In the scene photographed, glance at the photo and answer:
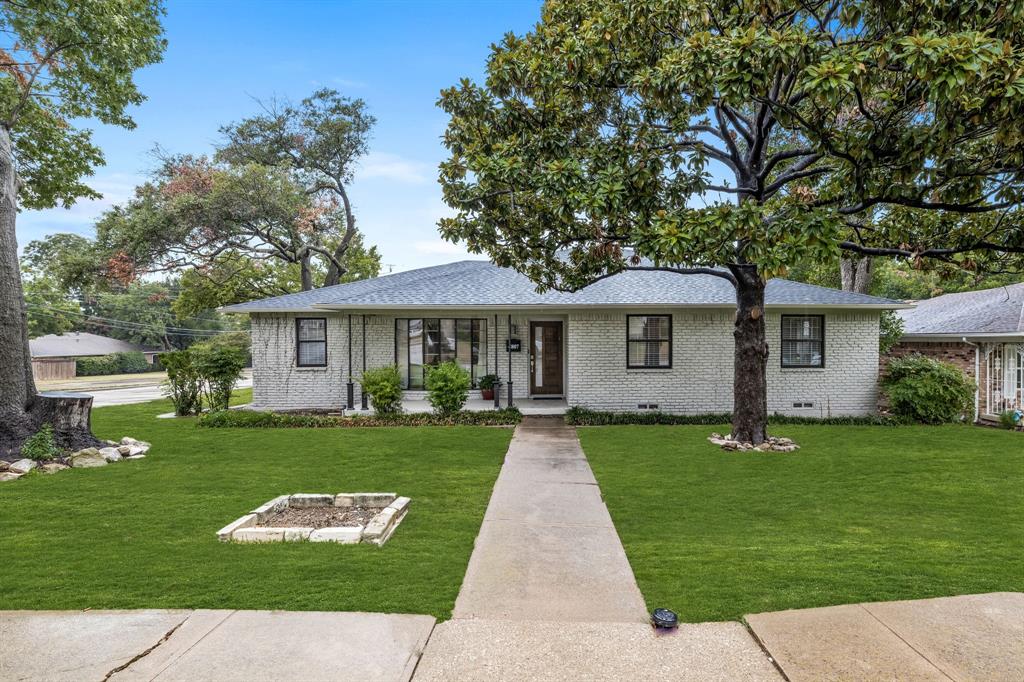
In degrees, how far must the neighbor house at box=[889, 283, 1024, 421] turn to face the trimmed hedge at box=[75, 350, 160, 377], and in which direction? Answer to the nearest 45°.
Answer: approximately 90° to its right

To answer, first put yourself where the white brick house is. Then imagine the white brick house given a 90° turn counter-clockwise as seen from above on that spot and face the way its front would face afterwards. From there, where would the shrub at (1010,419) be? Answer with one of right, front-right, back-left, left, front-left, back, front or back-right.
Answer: front

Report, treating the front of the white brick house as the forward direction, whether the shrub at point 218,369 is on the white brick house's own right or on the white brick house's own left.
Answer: on the white brick house's own right

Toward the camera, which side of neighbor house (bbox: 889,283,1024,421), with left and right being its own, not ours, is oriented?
front

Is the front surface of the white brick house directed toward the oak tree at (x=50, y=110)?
no

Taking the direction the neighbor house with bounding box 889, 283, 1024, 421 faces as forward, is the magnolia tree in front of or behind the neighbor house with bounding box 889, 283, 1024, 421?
in front

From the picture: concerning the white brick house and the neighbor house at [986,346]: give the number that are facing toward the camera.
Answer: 2

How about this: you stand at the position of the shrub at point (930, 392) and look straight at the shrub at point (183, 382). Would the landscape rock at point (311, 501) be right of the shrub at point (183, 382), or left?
left

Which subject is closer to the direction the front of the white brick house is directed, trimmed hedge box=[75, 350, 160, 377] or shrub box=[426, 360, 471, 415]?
the shrub

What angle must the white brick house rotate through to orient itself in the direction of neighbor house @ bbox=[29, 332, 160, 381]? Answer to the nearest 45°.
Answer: approximately 135° to its right

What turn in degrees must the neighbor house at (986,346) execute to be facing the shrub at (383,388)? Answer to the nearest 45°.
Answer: approximately 45° to its right

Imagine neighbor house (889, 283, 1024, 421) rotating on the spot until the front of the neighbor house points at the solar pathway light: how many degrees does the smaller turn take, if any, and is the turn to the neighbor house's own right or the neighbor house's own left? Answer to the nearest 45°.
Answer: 0° — it already faces it

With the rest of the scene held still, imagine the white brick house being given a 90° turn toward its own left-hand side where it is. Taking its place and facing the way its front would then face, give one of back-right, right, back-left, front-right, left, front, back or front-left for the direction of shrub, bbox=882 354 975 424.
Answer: front

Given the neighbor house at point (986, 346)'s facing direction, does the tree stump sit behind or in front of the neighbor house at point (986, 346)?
in front

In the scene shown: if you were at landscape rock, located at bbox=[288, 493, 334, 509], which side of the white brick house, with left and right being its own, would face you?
front

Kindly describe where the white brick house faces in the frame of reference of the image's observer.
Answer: facing the viewer

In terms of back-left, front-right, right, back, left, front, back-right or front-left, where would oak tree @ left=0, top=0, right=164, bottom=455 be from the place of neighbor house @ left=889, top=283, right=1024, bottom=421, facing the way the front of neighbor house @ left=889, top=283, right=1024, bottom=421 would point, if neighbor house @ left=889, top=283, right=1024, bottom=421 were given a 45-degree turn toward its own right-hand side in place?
front

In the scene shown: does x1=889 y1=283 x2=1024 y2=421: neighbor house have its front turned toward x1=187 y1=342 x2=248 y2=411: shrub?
no

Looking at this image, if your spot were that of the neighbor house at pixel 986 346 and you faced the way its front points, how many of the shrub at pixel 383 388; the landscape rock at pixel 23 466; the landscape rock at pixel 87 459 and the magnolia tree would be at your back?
0
